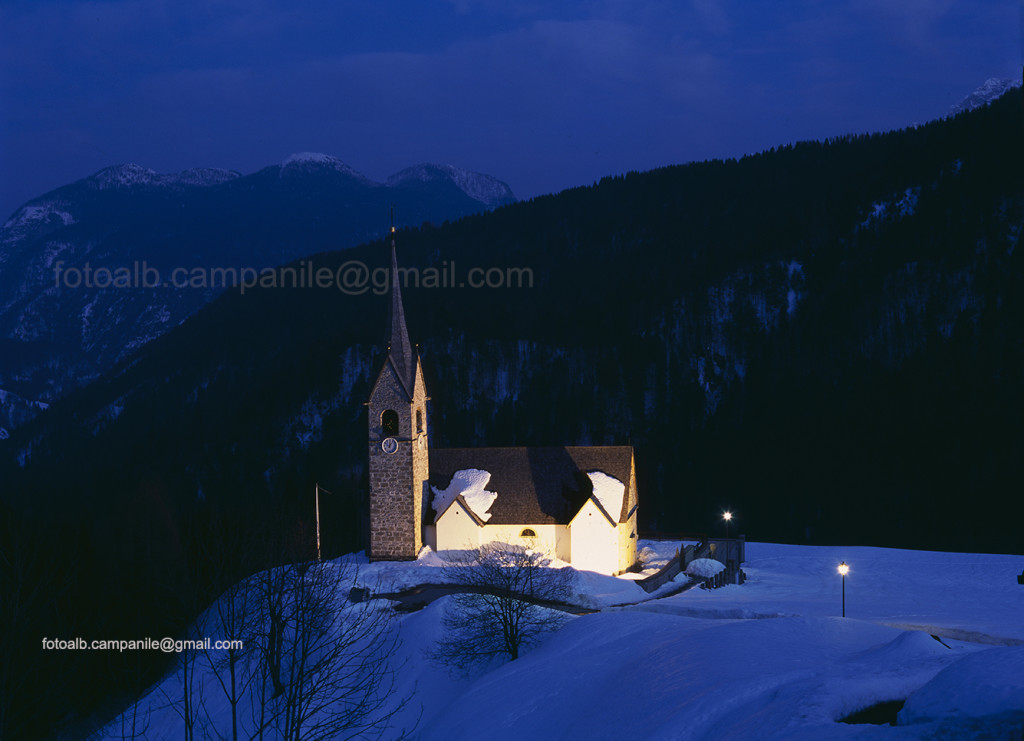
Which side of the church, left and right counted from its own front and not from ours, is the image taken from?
right

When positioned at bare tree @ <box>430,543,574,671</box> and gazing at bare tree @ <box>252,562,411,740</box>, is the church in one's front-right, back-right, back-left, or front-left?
back-right

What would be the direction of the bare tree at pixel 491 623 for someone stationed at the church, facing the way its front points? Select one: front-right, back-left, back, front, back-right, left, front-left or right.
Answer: right

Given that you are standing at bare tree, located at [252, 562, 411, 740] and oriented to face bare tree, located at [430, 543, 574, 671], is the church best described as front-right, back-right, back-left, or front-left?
front-left

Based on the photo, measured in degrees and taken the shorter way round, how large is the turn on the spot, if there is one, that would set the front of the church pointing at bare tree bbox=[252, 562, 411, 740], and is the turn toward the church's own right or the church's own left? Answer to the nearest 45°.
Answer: approximately 90° to the church's own right
